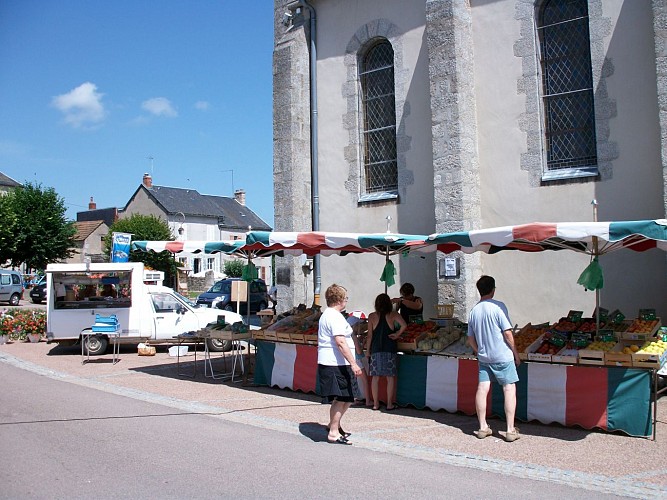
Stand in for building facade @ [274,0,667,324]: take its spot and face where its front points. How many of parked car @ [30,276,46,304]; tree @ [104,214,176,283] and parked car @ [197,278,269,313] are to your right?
3

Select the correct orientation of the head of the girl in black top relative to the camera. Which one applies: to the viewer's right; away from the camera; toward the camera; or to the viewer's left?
away from the camera

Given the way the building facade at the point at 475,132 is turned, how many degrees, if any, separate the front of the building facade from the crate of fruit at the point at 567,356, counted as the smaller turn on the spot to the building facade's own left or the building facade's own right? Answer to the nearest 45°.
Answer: approximately 45° to the building facade's own left

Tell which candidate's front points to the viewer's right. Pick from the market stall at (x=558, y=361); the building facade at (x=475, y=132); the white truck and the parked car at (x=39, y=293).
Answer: the white truck

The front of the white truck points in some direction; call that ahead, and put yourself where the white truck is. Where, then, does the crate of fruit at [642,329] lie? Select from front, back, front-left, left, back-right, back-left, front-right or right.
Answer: front-right

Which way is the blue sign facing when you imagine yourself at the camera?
facing the viewer

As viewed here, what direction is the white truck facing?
to the viewer's right

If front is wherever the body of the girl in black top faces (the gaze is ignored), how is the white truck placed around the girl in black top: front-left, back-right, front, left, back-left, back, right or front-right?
front-left

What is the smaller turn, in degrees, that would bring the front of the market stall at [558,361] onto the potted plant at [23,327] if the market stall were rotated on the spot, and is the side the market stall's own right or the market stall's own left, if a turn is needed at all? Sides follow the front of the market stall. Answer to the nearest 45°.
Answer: approximately 90° to the market stall's own right

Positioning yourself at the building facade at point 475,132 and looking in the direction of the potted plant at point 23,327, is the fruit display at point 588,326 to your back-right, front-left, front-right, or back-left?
back-left

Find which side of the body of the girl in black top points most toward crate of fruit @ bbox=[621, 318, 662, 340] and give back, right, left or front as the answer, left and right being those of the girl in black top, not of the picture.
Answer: right

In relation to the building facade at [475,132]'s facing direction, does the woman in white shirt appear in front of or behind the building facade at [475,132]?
in front

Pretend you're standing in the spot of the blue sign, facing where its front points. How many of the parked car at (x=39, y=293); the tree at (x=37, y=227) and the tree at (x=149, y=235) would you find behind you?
3
